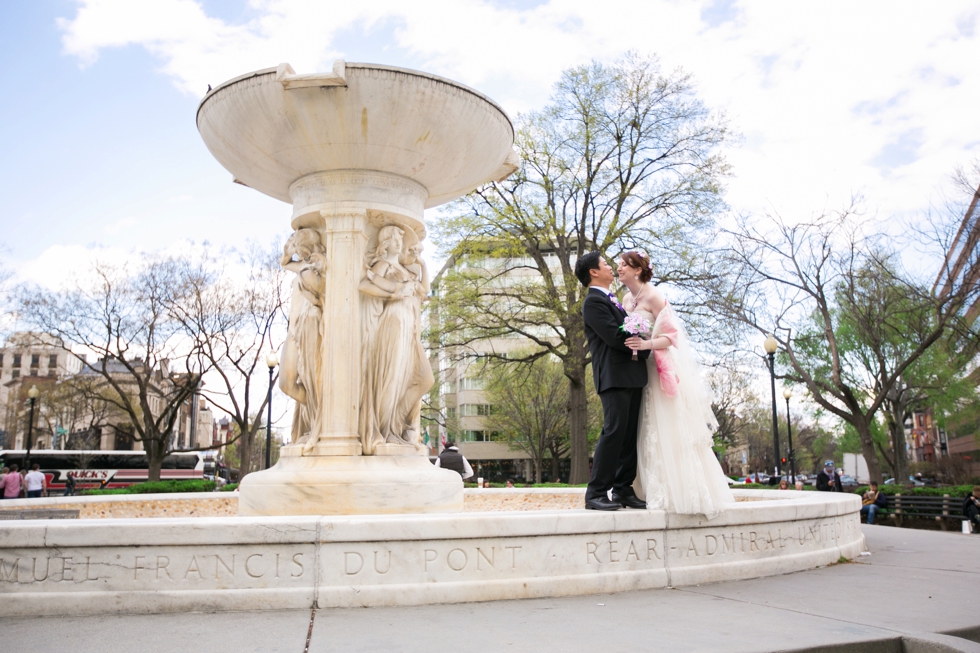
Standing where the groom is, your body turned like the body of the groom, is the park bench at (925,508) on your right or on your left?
on your left

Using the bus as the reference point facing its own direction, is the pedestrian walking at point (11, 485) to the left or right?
on its left

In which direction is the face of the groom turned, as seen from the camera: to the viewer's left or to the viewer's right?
to the viewer's right

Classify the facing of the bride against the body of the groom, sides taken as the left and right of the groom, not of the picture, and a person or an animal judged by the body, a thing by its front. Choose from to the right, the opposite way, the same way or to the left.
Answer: the opposite way

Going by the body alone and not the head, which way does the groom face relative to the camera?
to the viewer's right

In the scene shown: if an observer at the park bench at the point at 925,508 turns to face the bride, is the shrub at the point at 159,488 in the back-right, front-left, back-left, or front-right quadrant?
front-right

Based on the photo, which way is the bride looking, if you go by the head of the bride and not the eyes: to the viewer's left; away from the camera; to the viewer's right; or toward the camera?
to the viewer's left

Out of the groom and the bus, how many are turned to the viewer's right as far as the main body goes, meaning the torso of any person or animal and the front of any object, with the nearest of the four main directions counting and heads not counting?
2

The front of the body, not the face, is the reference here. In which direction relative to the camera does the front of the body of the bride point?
to the viewer's left

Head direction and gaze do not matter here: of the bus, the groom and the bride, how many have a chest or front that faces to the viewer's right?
2

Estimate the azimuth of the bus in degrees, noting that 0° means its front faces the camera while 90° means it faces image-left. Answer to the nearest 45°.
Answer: approximately 270°
